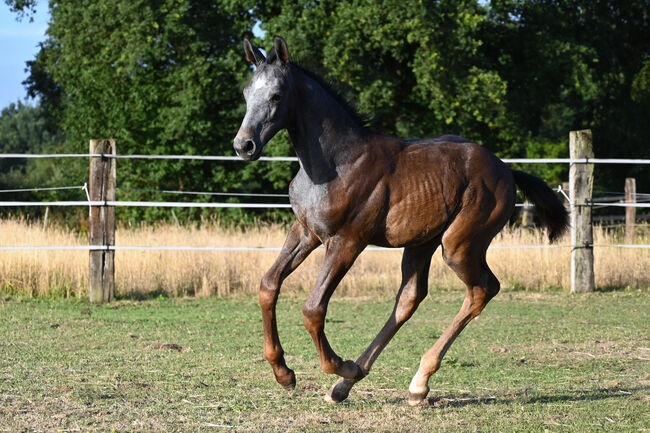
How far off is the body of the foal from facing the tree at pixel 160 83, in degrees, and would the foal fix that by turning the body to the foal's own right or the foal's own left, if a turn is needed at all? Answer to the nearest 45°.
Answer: approximately 135° to the foal's own right

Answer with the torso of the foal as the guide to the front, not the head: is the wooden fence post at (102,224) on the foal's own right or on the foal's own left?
on the foal's own right

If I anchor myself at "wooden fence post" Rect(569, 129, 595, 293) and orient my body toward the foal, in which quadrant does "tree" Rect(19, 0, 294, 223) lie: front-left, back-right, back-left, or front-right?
back-right

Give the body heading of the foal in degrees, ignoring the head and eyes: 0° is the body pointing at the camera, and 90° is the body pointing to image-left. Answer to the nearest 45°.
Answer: approximately 45°

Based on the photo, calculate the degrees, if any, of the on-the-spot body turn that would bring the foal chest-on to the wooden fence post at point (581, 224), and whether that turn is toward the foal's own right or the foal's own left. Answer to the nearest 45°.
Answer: approximately 135° to the foal's own right

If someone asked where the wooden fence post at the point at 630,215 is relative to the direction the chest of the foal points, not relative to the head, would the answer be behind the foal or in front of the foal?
behind
